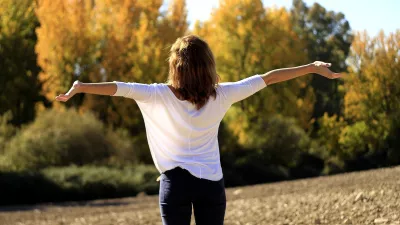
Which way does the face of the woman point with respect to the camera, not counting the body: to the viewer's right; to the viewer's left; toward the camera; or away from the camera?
away from the camera

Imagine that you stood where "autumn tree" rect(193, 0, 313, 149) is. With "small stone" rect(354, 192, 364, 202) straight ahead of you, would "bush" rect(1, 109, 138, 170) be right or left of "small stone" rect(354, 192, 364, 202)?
right

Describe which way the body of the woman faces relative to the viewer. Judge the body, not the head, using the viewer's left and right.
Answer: facing away from the viewer

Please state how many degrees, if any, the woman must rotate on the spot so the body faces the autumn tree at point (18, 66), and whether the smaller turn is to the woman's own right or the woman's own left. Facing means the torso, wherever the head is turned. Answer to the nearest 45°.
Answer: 0° — they already face it

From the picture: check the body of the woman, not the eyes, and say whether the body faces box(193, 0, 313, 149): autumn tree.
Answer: yes

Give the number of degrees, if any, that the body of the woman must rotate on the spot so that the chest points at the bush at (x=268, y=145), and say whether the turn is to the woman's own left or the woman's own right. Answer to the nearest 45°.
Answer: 0° — they already face it
